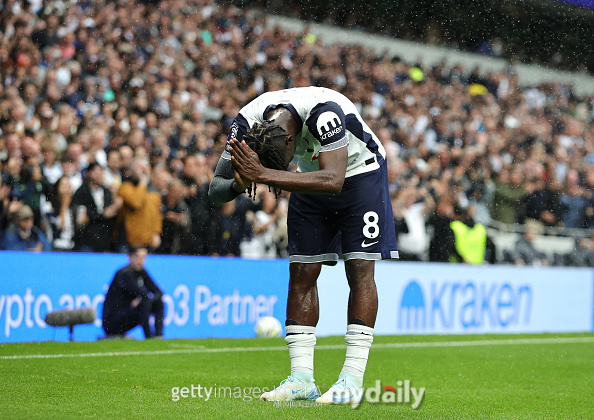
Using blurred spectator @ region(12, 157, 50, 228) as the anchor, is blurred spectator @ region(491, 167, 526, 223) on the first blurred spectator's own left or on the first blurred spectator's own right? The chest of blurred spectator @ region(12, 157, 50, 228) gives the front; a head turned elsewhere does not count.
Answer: on the first blurred spectator's own left

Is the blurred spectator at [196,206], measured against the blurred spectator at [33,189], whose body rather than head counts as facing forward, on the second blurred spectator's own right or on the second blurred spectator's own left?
on the second blurred spectator's own left

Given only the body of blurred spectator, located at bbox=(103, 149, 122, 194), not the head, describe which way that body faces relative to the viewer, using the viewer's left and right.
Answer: facing the viewer and to the right of the viewer

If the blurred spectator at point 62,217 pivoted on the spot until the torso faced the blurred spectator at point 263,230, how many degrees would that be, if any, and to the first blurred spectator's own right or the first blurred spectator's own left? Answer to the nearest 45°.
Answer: approximately 90° to the first blurred spectator's own left

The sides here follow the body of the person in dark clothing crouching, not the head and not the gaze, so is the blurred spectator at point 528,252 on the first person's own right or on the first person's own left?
on the first person's own left

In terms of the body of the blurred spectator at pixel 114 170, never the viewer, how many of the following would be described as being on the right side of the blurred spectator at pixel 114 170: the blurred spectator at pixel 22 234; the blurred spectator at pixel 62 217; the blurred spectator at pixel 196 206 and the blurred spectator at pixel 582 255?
2

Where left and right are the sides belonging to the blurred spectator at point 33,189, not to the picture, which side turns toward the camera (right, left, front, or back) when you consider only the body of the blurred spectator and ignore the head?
front

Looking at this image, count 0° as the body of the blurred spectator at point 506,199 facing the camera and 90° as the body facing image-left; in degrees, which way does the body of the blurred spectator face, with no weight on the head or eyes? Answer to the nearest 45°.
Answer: approximately 0°

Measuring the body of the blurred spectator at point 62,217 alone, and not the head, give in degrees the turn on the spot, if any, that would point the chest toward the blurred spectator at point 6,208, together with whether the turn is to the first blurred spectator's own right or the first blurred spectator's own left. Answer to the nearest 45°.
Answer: approximately 135° to the first blurred spectator's own right

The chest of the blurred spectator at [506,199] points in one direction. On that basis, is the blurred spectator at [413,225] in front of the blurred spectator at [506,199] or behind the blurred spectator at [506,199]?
in front

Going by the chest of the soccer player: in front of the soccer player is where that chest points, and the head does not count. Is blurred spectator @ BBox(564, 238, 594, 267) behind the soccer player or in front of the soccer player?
behind

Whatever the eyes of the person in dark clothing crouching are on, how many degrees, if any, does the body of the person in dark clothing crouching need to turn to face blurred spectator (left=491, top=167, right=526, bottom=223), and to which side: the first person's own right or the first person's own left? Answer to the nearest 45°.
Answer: approximately 90° to the first person's own left

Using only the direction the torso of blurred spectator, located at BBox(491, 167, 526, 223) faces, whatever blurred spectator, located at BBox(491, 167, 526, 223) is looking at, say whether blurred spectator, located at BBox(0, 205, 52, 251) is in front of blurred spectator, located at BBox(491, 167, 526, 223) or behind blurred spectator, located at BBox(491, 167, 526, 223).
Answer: in front
